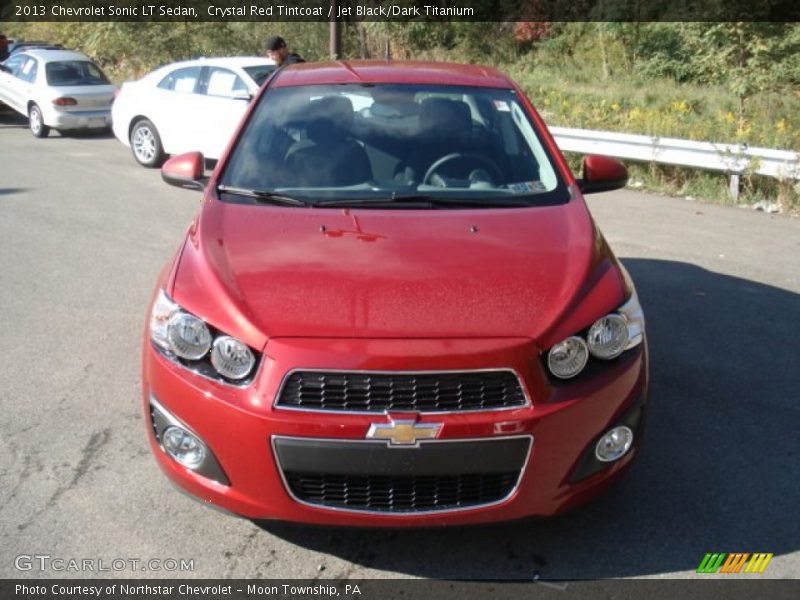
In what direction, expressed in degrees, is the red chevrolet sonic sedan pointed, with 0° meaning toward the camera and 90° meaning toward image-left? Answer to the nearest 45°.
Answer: approximately 0°

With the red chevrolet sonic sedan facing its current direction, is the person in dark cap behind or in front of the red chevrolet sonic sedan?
behind

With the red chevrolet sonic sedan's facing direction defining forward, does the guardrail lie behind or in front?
behind

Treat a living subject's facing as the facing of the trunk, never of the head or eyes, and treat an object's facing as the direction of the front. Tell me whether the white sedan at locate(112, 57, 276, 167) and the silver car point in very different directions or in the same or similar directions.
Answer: very different directions

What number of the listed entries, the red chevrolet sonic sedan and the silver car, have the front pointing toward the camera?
1

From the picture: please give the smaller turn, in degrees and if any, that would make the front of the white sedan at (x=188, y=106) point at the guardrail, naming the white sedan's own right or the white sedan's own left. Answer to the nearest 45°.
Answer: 0° — it already faces it

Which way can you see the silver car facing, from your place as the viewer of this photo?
facing away from the viewer and to the left of the viewer
